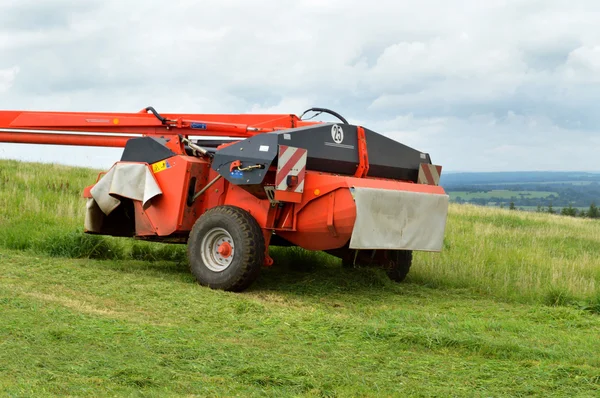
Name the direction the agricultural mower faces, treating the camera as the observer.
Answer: facing away from the viewer and to the left of the viewer
